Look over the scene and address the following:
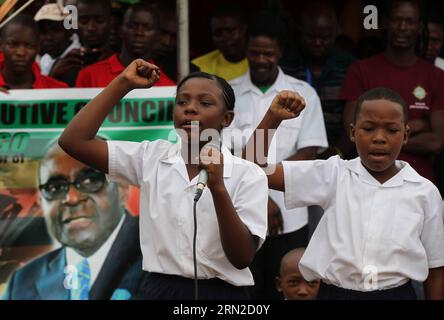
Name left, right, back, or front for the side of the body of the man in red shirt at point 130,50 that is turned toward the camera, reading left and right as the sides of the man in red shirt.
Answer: front

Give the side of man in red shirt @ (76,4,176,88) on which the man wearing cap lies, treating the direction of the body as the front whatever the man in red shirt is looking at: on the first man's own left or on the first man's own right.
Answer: on the first man's own right

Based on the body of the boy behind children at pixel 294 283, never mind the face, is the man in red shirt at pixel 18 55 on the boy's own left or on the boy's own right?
on the boy's own right

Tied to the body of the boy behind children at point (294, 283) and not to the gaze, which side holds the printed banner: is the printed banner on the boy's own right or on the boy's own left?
on the boy's own right

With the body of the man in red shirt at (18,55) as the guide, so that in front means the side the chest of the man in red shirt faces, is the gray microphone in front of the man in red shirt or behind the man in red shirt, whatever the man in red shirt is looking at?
in front

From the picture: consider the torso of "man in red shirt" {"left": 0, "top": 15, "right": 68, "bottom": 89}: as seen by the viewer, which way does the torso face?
toward the camera

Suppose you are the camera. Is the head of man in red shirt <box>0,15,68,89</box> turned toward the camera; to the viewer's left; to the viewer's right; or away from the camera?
toward the camera

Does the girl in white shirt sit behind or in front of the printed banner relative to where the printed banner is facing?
in front

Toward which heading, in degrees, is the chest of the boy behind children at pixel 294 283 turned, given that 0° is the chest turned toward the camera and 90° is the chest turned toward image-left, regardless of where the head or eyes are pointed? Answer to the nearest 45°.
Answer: approximately 0°

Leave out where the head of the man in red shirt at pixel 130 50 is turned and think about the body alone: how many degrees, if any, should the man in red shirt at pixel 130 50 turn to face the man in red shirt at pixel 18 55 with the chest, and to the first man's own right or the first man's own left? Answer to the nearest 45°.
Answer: approximately 90° to the first man's own right
